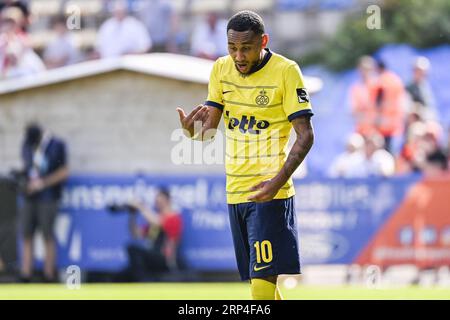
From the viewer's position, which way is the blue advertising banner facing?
facing the viewer

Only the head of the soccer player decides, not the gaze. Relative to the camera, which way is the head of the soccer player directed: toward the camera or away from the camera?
toward the camera

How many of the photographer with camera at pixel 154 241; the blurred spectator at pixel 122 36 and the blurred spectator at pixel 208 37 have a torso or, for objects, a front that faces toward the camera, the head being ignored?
2

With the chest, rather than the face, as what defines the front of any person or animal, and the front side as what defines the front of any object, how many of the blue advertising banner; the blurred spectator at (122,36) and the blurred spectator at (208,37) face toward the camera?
3

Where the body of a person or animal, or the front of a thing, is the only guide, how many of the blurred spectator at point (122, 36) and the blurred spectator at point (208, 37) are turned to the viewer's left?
0

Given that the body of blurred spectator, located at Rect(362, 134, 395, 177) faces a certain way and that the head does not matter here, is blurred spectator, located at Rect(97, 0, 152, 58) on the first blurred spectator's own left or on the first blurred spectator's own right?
on the first blurred spectator's own right

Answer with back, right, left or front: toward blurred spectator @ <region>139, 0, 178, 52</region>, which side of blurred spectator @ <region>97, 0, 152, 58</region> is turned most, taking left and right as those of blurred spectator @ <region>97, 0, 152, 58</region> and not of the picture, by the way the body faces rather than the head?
left

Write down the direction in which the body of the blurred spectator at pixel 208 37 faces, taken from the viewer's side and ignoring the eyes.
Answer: toward the camera

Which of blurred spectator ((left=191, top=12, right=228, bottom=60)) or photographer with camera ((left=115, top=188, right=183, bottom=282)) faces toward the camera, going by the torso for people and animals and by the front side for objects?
the blurred spectator

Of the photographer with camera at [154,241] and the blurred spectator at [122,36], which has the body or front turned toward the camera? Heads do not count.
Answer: the blurred spectator

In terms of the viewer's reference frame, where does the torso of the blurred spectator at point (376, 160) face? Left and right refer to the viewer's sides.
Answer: facing the viewer and to the left of the viewer

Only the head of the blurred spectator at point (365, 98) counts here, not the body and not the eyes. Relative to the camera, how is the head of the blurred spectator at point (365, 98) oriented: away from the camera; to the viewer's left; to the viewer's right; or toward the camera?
toward the camera

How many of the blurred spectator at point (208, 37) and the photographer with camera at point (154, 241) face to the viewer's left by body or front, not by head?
1
